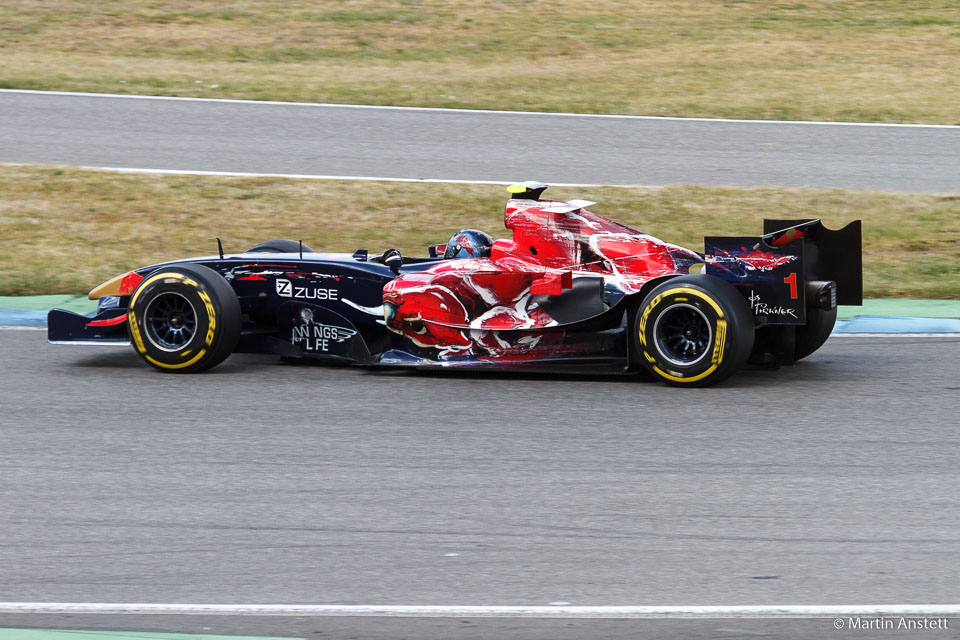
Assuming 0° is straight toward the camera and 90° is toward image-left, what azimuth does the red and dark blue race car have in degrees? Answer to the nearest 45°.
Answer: approximately 90°
